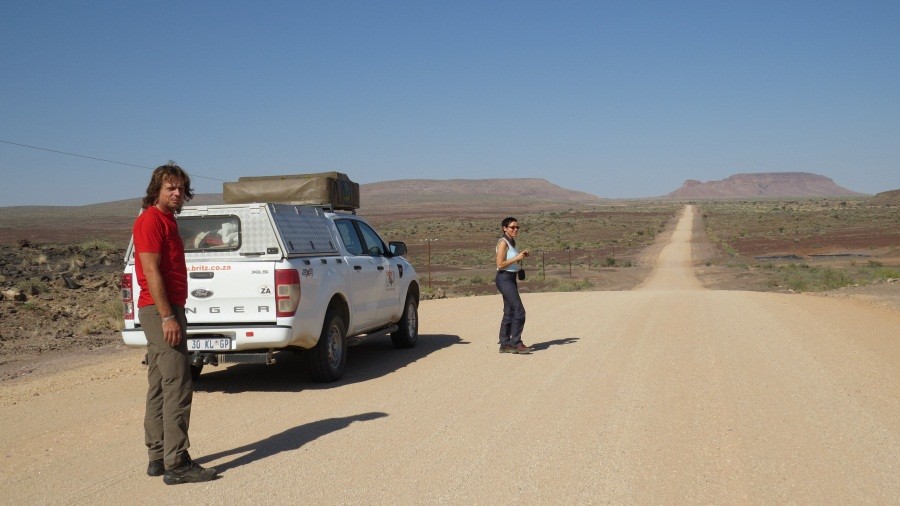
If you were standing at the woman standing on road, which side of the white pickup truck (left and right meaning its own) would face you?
right

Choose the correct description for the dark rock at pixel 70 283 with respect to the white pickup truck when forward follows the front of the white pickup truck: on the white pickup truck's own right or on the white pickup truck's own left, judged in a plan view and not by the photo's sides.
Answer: on the white pickup truck's own left

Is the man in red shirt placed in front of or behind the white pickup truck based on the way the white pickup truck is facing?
behind

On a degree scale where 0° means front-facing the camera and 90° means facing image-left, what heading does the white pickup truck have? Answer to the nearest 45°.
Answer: approximately 225°

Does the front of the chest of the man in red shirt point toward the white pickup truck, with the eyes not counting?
no

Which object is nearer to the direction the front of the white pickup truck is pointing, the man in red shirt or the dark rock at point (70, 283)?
the dark rock
